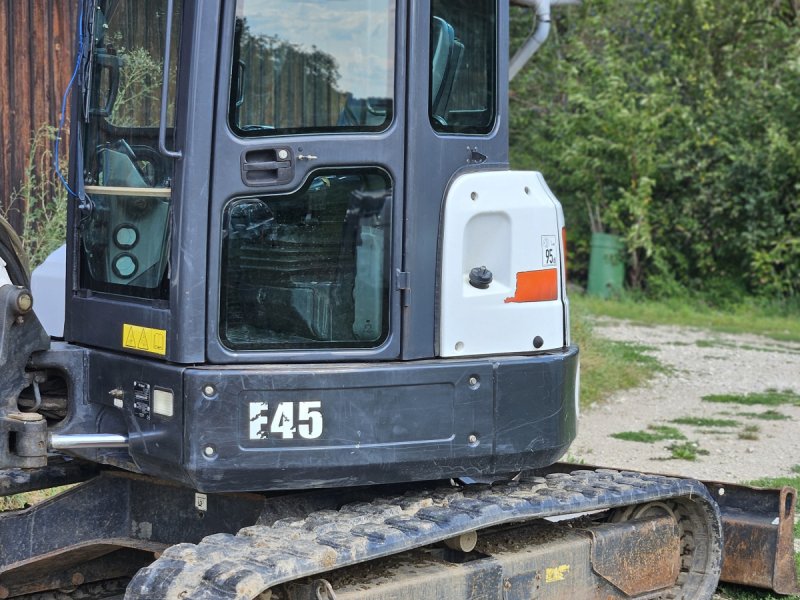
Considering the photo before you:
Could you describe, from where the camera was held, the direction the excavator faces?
facing the viewer and to the left of the viewer

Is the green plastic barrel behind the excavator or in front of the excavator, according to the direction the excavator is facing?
behind

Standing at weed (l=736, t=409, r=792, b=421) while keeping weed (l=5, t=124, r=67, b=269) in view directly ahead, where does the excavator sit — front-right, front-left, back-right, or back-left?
front-left

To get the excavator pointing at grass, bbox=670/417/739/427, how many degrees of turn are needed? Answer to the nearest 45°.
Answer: approximately 180°

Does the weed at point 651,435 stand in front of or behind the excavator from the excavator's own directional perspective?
behind

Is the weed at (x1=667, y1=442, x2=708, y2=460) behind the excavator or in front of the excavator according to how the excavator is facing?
behind

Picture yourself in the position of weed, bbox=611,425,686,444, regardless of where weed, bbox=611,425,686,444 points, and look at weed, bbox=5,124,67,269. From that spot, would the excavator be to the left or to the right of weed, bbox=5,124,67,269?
left

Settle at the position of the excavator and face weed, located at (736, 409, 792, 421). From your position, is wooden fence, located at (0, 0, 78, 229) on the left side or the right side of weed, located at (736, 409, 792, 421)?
left

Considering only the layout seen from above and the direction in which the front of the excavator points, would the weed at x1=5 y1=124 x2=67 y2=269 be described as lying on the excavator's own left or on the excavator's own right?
on the excavator's own right

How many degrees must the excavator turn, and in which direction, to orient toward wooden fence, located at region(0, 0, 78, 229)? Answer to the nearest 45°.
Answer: approximately 90° to its right
